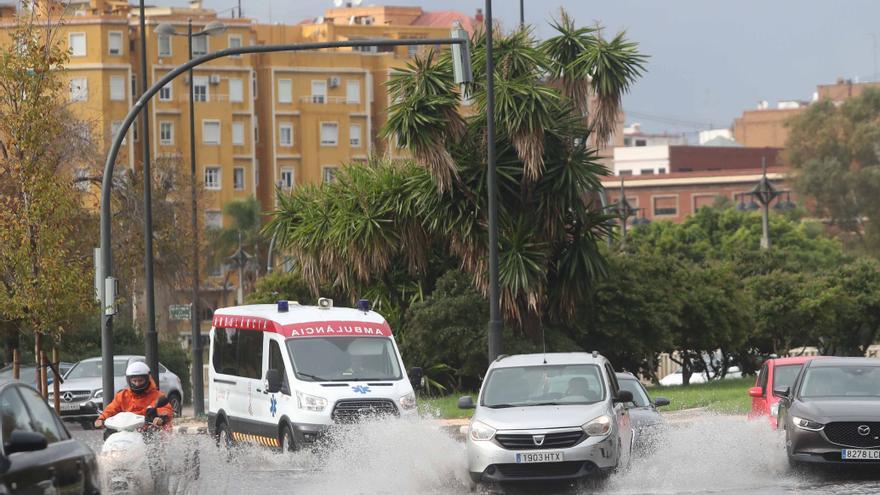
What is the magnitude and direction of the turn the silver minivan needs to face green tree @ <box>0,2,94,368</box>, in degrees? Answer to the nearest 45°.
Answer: approximately 135° to its right

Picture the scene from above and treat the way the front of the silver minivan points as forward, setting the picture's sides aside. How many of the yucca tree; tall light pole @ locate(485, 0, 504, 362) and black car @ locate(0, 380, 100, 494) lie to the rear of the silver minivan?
2

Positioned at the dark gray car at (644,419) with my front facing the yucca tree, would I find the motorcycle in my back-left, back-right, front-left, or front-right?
back-left

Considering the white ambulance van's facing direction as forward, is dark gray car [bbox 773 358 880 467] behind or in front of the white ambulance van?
in front

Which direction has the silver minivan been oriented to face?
toward the camera

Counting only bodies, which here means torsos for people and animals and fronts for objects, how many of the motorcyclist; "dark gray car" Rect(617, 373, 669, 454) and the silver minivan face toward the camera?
3

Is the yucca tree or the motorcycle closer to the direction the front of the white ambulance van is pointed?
the motorcycle

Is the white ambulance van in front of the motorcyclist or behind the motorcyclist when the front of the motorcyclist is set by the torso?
behind

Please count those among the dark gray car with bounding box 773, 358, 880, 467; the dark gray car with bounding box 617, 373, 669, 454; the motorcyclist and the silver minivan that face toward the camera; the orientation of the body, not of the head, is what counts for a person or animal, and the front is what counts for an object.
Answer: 4

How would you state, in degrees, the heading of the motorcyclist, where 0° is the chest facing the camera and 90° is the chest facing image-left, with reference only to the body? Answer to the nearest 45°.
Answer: approximately 0°

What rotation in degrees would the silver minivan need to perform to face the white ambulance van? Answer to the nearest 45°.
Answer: approximately 135° to its right

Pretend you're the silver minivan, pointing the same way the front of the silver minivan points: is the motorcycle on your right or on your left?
on your right

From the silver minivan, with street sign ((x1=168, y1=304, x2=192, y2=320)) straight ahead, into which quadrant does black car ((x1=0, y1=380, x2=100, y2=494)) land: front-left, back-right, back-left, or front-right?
back-left
